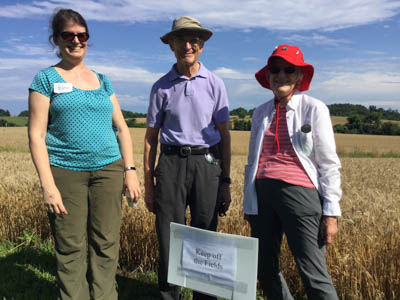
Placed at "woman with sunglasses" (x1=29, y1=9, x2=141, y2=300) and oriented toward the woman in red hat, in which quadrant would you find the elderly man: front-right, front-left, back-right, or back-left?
front-left

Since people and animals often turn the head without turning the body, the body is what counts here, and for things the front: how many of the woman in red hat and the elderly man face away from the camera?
0

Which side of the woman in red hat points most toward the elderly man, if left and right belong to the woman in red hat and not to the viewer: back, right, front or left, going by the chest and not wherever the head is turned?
right

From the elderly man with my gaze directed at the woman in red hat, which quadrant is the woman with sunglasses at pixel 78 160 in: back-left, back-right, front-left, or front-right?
back-right

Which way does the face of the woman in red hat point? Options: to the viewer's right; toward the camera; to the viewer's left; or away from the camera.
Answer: toward the camera

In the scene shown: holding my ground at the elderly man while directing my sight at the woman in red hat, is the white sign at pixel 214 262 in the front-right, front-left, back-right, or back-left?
front-right

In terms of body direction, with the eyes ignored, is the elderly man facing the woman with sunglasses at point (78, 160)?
no

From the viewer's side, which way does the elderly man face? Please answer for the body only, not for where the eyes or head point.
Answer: toward the camera

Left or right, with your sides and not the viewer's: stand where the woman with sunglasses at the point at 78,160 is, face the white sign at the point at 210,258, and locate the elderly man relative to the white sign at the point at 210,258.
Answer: left

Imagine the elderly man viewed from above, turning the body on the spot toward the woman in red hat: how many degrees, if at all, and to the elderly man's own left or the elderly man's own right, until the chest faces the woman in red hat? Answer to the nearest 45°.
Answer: approximately 45° to the elderly man's own left

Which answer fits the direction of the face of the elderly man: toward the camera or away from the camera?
toward the camera

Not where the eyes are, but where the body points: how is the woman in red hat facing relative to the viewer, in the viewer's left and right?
facing the viewer and to the left of the viewer

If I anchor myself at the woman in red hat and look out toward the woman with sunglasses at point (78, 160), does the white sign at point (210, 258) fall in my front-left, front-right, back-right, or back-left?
front-left

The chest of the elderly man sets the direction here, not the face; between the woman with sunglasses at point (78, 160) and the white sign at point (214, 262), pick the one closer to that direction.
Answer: the white sign

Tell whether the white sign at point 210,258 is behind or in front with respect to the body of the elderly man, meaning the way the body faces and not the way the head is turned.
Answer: in front
